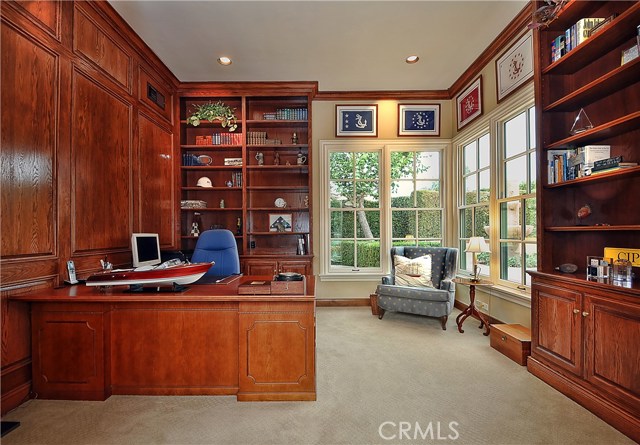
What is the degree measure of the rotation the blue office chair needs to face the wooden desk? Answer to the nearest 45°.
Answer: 0° — it already faces it

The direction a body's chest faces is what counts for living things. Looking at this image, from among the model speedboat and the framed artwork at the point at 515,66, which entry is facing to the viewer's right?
the model speedboat

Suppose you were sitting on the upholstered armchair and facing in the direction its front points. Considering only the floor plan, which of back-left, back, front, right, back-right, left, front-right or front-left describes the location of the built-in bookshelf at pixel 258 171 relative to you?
front-right

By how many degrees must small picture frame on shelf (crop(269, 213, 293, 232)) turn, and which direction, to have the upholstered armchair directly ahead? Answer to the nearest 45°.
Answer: approximately 45° to its left

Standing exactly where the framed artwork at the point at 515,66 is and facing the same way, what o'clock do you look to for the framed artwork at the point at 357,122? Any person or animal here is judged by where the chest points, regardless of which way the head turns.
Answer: the framed artwork at the point at 357,122 is roughly at 2 o'clock from the framed artwork at the point at 515,66.

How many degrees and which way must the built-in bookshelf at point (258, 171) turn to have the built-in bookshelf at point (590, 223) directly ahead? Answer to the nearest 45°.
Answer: approximately 45° to its left

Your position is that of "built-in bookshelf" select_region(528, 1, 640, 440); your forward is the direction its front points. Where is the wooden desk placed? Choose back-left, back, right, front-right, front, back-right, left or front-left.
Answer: front

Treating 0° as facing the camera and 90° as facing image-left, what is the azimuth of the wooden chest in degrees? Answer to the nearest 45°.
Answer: approximately 45°

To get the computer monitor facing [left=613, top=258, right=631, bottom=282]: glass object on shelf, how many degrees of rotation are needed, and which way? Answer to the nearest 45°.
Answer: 0° — it already faces it

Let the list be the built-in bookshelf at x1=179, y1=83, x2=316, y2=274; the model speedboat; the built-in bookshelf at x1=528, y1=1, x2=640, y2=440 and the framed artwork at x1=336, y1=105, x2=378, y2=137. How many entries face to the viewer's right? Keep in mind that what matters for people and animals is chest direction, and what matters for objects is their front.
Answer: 1

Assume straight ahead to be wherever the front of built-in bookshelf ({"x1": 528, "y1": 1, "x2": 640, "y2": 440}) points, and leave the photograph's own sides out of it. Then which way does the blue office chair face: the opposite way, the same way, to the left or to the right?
to the left

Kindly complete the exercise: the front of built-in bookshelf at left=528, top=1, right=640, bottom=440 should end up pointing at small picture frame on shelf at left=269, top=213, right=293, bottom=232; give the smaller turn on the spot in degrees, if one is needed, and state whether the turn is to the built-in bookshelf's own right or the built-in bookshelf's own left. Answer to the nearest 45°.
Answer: approximately 45° to the built-in bookshelf's own right

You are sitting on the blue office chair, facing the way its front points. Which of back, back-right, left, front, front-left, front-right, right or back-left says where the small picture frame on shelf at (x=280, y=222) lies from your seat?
back-left
